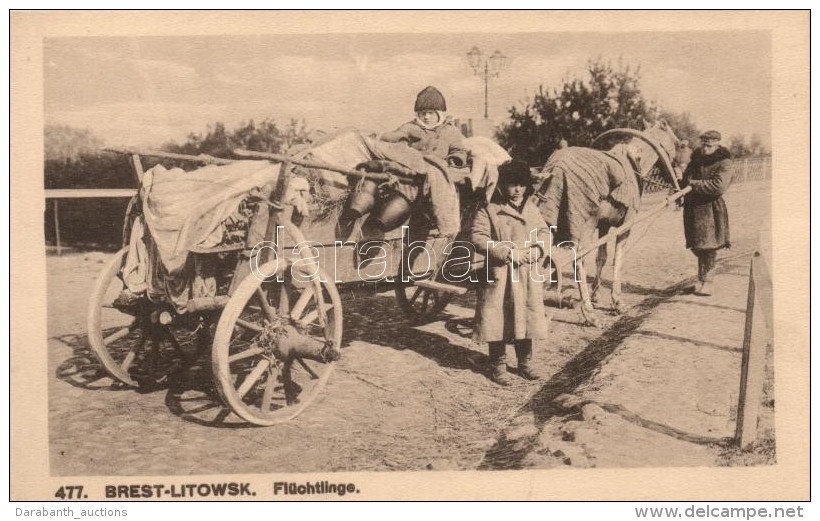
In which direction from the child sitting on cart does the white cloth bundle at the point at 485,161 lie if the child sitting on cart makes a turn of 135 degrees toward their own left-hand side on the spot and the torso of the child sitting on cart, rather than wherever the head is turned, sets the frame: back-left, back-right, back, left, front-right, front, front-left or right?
right

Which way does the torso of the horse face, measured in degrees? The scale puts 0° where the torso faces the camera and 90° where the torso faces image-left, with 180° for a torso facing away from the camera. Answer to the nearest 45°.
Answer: approximately 225°

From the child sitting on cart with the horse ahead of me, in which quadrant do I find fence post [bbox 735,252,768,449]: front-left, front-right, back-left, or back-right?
front-right

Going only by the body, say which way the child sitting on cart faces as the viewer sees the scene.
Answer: toward the camera

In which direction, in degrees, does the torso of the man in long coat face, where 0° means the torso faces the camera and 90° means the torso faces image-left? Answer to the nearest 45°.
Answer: approximately 45°

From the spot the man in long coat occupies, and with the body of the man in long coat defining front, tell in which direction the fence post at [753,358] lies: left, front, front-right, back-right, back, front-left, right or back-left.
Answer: front-left

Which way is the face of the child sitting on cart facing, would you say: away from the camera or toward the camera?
toward the camera

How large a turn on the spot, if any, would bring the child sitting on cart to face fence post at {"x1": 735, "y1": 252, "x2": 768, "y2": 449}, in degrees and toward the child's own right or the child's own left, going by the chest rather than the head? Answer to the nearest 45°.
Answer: approximately 45° to the child's own left

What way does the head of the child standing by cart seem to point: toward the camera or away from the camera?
toward the camera

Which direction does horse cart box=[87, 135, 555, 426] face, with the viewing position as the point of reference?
facing away from the viewer and to the right of the viewer
